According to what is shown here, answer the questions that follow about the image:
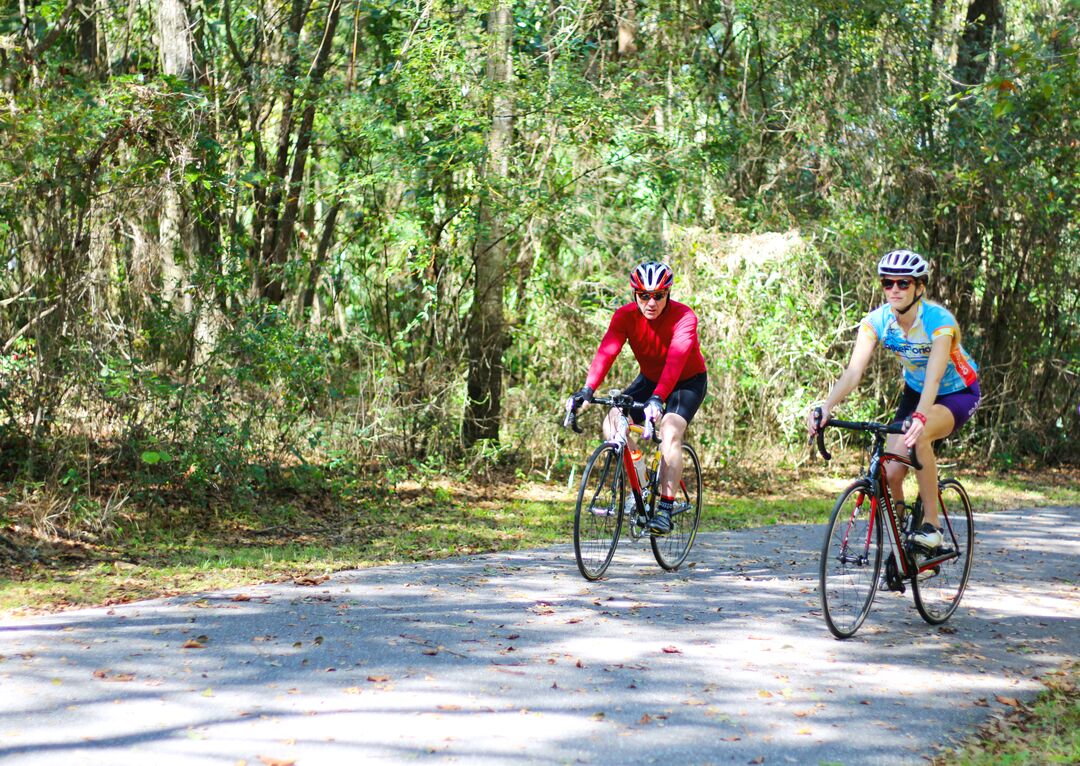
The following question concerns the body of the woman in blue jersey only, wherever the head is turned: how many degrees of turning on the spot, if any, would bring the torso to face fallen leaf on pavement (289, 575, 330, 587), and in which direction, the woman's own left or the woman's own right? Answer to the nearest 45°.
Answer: approximately 45° to the woman's own right

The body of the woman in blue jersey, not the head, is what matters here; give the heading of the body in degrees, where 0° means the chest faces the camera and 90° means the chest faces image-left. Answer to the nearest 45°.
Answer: approximately 45°

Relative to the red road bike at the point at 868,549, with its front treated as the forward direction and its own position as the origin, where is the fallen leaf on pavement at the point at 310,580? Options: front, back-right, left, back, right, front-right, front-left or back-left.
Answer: front-right

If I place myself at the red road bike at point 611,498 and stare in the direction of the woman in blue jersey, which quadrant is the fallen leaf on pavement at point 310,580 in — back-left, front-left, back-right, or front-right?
back-right

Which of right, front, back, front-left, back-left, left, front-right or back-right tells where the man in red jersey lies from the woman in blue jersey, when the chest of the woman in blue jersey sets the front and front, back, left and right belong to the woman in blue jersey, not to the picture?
right

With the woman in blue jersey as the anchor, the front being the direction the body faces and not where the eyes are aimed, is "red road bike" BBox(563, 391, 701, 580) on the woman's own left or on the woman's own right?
on the woman's own right

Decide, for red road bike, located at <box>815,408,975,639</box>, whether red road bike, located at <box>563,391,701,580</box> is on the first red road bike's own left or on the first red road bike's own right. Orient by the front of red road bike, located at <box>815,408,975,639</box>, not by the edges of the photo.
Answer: on the first red road bike's own right

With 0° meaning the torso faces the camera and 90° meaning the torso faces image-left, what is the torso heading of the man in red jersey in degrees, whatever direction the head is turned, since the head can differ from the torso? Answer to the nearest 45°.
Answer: approximately 45°
